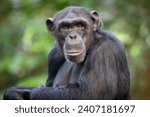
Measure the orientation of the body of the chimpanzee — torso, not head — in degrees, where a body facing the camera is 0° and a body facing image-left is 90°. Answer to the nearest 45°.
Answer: approximately 45°
